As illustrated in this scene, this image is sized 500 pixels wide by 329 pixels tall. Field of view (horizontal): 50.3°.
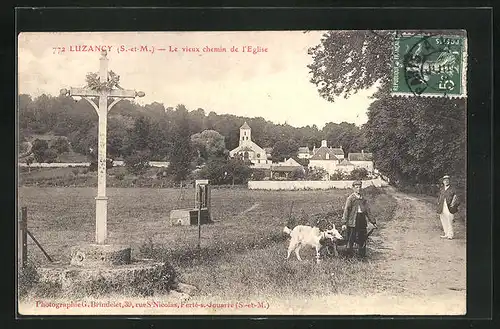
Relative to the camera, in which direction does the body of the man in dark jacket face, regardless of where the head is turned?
toward the camera

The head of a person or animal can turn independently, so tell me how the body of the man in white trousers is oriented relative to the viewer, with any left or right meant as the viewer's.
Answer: facing the viewer and to the left of the viewer
